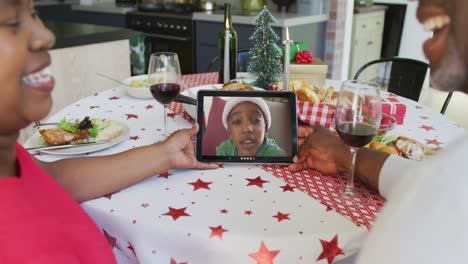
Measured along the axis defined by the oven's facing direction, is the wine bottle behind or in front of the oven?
in front

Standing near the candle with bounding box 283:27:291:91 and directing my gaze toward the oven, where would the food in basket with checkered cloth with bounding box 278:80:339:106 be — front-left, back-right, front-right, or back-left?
back-right

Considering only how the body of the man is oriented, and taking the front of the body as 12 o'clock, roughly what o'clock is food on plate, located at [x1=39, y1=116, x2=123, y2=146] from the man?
The food on plate is roughly at 1 o'clock from the man.

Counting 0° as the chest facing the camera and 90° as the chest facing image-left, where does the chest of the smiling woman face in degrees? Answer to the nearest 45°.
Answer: approximately 270°

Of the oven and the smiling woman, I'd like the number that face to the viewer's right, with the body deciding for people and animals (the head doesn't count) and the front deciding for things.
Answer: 1

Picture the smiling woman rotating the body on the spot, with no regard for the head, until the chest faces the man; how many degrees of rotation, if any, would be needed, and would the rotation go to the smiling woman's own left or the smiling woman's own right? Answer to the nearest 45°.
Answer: approximately 45° to the smiling woman's own right

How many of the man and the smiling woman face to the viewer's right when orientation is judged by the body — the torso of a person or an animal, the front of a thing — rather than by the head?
1

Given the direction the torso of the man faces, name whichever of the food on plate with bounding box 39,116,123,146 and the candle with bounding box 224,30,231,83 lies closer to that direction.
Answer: the food on plate

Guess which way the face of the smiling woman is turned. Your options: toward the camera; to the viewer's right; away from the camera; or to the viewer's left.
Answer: to the viewer's right

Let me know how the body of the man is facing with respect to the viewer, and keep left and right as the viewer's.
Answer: facing to the left of the viewer

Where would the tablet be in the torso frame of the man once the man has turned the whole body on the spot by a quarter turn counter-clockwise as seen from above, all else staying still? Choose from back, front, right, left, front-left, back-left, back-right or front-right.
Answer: back-right

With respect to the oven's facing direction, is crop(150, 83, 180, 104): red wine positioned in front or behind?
in front

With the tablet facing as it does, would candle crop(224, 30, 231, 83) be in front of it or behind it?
behind

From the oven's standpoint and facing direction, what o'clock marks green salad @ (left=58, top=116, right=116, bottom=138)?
The green salad is roughly at 12 o'clock from the oven.
